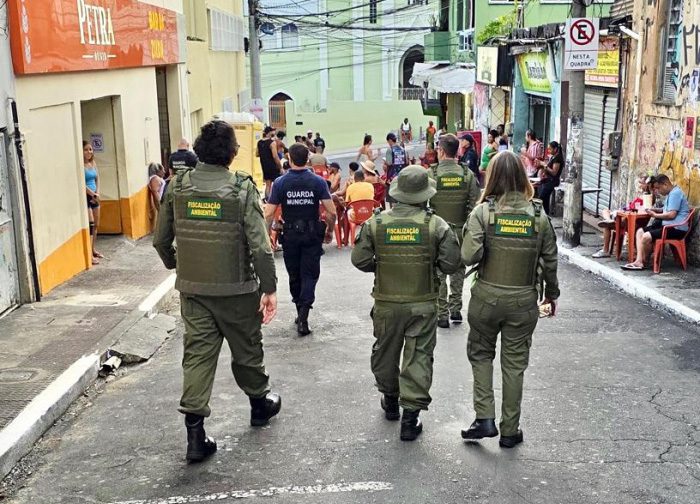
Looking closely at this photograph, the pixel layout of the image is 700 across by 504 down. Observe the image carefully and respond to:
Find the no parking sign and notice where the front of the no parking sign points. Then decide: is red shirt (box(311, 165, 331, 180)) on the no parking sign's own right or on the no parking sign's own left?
on the no parking sign's own right

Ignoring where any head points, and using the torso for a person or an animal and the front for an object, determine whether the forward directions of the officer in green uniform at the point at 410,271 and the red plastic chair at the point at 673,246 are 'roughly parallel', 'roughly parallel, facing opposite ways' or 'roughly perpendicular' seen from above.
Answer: roughly perpendicular

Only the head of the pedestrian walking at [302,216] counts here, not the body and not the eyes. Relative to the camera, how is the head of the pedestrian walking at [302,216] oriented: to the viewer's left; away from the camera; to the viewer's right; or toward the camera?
away from the camera

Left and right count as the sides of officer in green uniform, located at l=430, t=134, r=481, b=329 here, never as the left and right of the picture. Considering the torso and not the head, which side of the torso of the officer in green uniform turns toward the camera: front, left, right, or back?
back

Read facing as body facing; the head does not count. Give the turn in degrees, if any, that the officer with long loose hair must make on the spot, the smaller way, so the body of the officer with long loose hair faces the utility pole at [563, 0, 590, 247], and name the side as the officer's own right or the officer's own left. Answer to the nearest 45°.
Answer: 0° — they already face it

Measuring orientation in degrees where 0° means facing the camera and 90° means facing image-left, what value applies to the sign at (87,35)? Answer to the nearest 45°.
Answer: approximately 315°

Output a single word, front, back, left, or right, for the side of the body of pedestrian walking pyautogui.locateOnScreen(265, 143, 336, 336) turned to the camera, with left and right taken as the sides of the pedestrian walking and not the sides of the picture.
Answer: back

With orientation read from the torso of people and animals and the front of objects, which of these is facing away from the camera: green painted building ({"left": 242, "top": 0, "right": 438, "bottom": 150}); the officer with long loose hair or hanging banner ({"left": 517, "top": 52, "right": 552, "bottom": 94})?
the officer with long loose hair

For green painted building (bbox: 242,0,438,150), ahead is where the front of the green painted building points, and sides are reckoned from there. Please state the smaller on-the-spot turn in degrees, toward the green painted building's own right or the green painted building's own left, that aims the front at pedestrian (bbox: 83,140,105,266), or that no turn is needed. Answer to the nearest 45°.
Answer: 0° — it already faces them

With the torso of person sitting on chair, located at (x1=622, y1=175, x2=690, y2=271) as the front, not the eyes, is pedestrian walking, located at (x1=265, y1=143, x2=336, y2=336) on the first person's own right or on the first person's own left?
on the first person's own left

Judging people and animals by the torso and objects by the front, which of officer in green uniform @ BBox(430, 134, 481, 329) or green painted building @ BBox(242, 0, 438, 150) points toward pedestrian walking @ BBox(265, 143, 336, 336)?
the green painted building

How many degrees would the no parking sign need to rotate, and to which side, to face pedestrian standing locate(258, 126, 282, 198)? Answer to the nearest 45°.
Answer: approximately 135° to its right

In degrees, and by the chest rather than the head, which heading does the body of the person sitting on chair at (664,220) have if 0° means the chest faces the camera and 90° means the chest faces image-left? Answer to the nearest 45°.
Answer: approximately 90°
